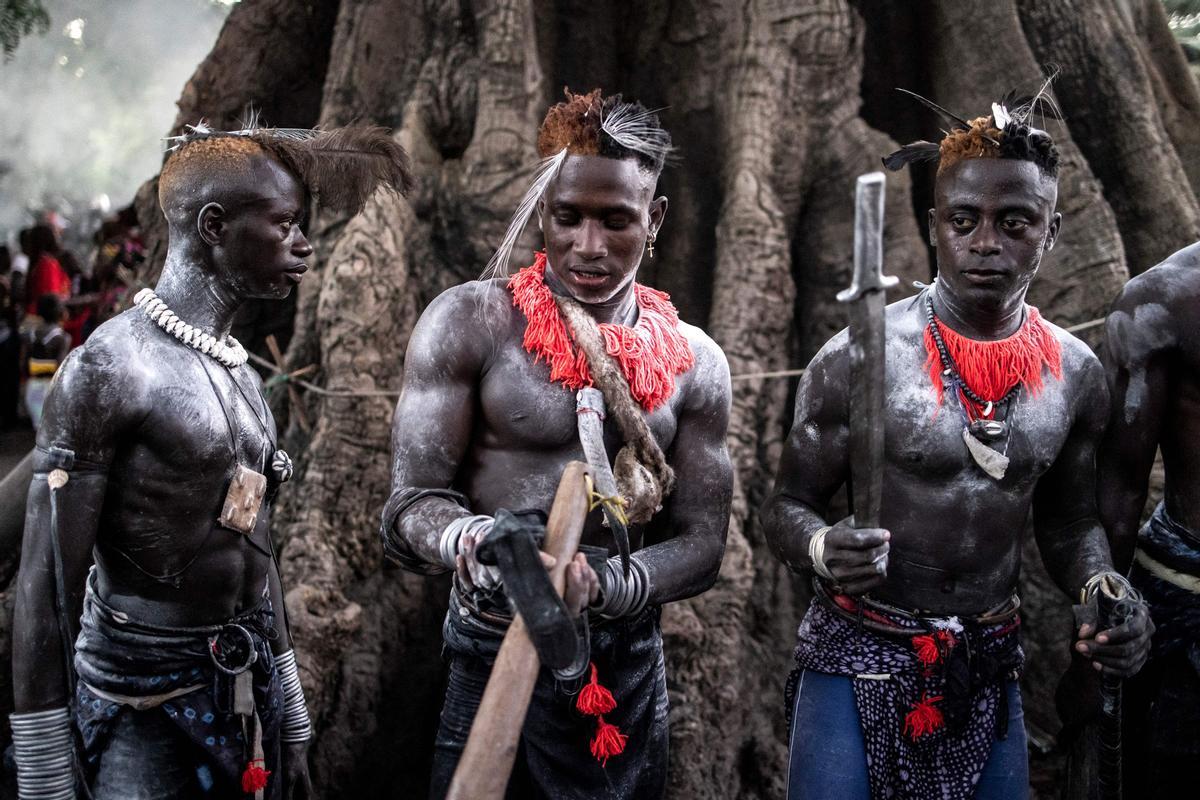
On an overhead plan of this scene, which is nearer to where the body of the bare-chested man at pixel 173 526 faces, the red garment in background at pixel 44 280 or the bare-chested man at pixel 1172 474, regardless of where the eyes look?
the bare-chested man

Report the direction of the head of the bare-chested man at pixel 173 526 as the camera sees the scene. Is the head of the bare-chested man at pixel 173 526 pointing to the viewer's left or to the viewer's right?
to the viewer's right

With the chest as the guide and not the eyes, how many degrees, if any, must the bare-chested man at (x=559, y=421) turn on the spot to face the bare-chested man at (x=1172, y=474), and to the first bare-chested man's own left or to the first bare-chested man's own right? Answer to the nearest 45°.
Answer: approximately 90° to the first bare-chested man's own left

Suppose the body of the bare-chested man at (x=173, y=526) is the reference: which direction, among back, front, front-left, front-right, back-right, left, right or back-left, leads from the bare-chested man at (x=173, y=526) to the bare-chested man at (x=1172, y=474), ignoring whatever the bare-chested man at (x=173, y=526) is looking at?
front-left

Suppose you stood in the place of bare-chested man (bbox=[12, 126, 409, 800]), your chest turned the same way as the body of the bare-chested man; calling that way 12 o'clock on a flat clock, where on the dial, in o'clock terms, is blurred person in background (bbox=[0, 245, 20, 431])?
The blurred person in background is roughly at 7 o'clock from the bare-chested man.

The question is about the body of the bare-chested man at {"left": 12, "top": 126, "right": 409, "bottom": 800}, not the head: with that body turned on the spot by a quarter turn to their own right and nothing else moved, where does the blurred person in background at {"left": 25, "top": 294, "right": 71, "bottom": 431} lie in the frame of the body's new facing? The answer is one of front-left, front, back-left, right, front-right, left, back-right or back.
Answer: back-right

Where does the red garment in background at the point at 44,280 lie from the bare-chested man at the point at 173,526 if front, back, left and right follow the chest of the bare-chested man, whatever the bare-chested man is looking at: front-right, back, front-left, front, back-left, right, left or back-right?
back-left

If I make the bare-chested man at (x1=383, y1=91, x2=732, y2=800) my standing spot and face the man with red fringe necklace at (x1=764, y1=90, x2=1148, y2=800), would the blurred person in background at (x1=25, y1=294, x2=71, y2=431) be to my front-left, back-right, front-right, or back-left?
back-left

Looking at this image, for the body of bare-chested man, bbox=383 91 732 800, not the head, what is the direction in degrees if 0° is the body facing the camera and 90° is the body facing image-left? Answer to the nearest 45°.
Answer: approximately 0°

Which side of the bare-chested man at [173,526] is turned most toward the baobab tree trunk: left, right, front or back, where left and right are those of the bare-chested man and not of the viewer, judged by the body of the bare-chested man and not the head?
left

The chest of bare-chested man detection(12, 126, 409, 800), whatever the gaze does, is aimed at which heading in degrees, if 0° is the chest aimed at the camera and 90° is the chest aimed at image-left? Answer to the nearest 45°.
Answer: approximately 315°
